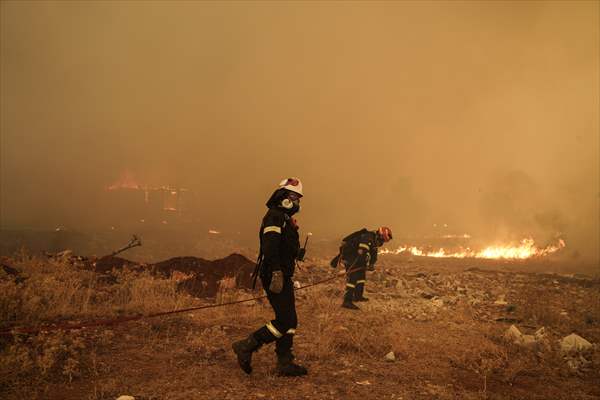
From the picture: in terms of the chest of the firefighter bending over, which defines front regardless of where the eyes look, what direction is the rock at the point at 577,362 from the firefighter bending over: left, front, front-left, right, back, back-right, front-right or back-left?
front-right

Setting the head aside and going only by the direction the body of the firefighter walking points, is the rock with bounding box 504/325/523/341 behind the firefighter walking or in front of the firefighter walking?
in front

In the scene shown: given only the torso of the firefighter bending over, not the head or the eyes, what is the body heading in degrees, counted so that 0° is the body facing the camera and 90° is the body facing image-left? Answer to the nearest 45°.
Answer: approximately 270°

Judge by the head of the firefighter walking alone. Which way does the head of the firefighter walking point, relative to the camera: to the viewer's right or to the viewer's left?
to the viewer's right

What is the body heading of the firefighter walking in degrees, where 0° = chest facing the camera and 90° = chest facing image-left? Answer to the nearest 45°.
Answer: approximately 270°

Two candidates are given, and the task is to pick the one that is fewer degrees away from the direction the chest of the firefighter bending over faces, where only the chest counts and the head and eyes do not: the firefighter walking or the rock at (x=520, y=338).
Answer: the rock

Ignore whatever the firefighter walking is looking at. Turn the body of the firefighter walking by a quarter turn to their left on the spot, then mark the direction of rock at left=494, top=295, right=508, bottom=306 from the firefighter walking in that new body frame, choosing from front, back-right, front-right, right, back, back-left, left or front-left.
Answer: front-right
